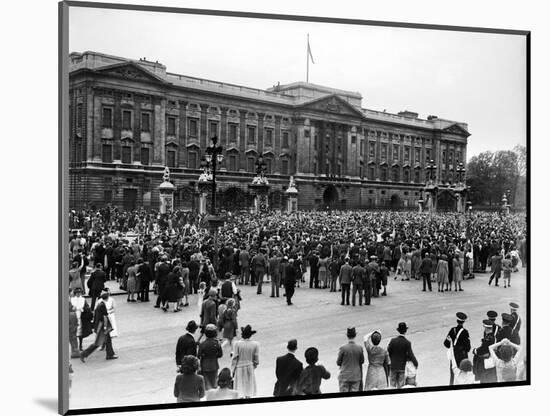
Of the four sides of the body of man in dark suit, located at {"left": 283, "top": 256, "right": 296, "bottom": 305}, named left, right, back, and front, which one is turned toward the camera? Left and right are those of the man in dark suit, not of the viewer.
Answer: back

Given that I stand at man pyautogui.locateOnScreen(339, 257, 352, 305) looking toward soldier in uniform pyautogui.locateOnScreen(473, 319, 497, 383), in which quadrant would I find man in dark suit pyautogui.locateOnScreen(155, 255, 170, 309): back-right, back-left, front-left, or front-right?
back-right

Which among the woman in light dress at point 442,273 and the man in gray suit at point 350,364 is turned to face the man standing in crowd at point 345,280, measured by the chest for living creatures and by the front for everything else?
the man in gray suit

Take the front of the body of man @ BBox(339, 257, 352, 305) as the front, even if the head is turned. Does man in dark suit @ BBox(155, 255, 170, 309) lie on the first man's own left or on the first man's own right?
on the first man's own left

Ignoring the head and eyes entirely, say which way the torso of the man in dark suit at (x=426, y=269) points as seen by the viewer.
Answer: away from the camera

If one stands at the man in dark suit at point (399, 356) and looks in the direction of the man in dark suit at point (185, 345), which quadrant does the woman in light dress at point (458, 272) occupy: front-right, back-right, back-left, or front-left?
back-right

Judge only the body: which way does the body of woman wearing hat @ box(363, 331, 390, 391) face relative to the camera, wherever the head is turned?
away from the camera

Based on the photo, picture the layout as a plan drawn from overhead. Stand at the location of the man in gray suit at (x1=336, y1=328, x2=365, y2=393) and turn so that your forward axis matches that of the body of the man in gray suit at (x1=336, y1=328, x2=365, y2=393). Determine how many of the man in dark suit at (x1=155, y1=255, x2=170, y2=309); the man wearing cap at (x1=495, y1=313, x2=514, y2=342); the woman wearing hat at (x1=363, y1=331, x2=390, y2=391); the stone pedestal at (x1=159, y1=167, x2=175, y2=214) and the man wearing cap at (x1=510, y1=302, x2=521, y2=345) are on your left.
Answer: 2

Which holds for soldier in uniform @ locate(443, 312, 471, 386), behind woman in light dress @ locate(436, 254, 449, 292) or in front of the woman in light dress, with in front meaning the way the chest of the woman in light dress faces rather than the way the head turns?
behind
